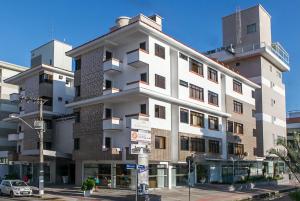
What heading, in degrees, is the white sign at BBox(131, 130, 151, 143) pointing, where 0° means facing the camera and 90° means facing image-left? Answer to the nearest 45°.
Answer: approximately 0°

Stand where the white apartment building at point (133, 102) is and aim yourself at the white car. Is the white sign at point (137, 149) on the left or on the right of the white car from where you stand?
left

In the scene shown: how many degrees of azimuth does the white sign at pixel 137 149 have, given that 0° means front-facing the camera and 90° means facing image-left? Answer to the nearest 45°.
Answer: approximately 0°

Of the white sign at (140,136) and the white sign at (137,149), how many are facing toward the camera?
2

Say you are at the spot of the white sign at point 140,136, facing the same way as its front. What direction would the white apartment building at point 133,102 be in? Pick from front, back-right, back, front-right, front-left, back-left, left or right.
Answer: back
